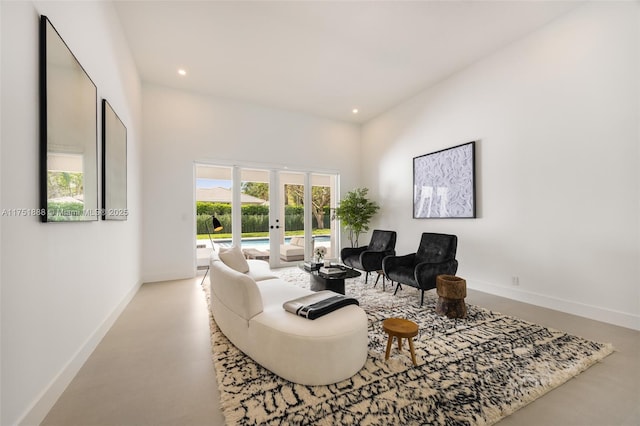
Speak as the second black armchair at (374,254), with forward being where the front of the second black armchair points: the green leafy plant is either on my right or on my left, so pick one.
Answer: on my right

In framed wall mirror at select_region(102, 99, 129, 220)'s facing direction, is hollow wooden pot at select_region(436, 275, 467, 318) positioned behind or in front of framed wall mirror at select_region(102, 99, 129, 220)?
in front

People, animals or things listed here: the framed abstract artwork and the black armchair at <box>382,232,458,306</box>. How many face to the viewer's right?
0

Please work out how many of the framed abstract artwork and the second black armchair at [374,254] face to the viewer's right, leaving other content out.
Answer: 0

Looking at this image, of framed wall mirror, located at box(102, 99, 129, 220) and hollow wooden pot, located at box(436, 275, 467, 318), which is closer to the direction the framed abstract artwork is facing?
the framed wall mirror

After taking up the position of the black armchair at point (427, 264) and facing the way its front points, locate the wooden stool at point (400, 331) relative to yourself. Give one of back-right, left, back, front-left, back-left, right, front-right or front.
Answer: front-left

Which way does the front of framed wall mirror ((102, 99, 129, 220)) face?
to the viewer's right

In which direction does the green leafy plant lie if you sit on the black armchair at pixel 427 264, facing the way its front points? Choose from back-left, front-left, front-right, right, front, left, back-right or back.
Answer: right

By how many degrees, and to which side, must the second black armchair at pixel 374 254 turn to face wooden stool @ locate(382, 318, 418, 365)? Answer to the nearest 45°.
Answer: approximately 45° to its left

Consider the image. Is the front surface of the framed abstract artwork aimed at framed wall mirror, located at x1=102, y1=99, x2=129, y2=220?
yes

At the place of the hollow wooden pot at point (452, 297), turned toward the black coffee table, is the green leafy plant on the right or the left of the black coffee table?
right

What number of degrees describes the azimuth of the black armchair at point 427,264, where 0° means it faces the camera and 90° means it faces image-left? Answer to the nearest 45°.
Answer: approximately 45°

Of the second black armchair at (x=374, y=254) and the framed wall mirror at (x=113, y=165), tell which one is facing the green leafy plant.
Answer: the framed wall mirror
